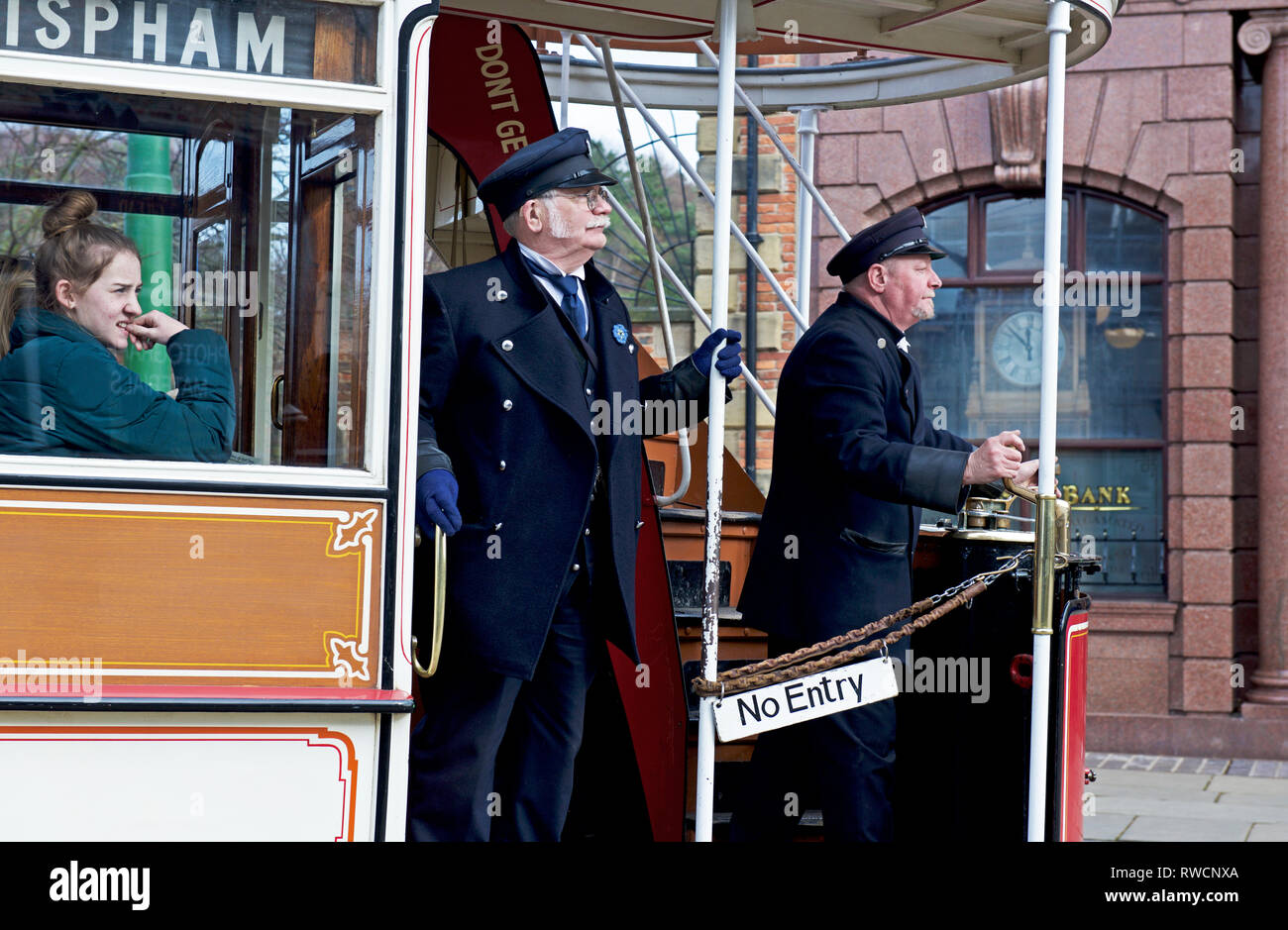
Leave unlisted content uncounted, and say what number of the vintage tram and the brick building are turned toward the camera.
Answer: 1

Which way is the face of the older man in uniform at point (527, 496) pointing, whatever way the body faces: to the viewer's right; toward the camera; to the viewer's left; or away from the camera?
to the viewer's right

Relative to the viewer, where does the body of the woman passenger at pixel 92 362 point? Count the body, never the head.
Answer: to the viewer's right

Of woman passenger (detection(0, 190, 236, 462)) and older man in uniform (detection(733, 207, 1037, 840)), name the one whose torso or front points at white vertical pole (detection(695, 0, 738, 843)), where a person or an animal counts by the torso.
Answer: the woman passenger

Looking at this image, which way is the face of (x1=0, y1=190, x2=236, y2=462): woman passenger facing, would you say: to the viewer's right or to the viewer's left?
to the viewer's right

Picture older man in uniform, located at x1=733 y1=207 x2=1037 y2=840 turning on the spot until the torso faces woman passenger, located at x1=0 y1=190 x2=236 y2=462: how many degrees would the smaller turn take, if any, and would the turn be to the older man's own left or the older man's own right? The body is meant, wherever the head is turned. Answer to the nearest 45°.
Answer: approximately 135° to the older man's own right

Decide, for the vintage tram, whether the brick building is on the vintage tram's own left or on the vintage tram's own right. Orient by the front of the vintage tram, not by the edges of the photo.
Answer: on the vintage tram's own left

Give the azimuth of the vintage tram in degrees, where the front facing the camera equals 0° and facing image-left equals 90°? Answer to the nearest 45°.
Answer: approximately 270°

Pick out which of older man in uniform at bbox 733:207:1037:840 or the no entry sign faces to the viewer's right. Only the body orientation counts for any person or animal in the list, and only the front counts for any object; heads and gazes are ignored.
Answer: the older man in uniform

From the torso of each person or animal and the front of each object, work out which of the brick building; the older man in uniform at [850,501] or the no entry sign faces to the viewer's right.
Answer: the older man in uniform

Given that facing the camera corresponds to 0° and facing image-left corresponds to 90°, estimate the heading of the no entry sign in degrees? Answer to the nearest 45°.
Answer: approximately 0°

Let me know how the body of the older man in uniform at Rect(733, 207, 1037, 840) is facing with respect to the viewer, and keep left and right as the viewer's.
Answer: facing to the right of the viewer
